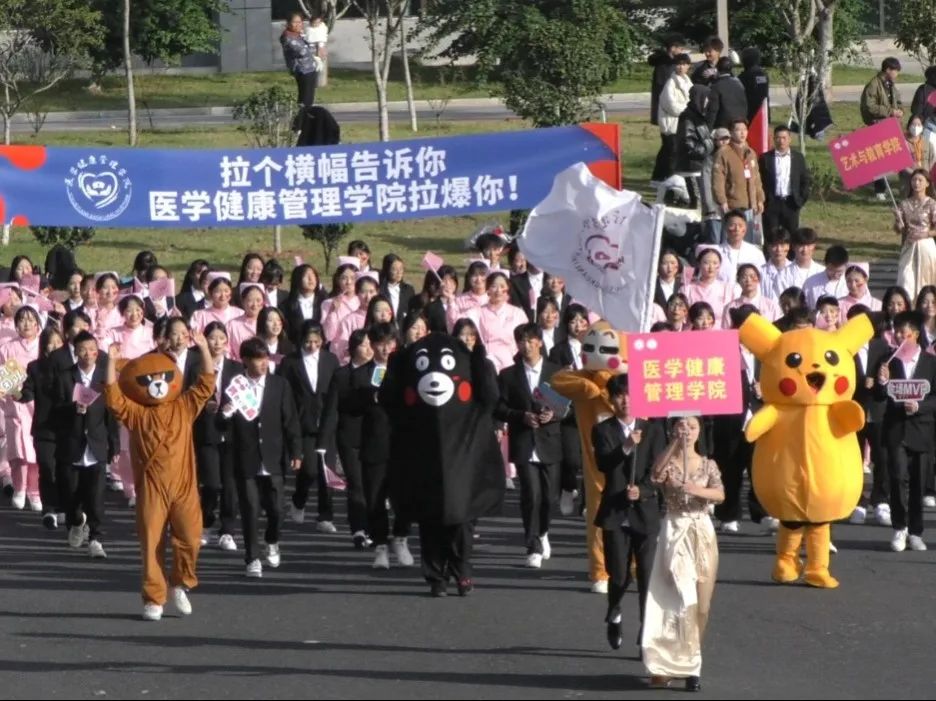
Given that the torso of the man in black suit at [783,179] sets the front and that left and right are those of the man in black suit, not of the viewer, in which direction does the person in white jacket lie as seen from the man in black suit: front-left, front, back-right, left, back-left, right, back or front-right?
back-right

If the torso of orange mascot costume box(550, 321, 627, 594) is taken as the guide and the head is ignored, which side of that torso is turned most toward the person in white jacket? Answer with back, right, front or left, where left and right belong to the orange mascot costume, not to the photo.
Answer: back

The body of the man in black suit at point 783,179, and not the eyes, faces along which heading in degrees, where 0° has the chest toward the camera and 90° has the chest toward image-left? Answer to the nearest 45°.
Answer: approximately 0°

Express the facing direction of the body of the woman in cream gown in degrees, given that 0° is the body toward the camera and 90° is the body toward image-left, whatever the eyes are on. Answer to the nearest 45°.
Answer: approximately 0°

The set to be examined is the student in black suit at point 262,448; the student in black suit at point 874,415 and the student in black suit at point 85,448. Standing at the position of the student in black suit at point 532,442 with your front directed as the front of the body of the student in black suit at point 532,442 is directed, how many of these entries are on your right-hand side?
2

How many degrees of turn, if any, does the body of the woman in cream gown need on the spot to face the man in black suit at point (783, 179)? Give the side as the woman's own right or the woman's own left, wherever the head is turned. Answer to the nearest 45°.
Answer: approximately 180°
